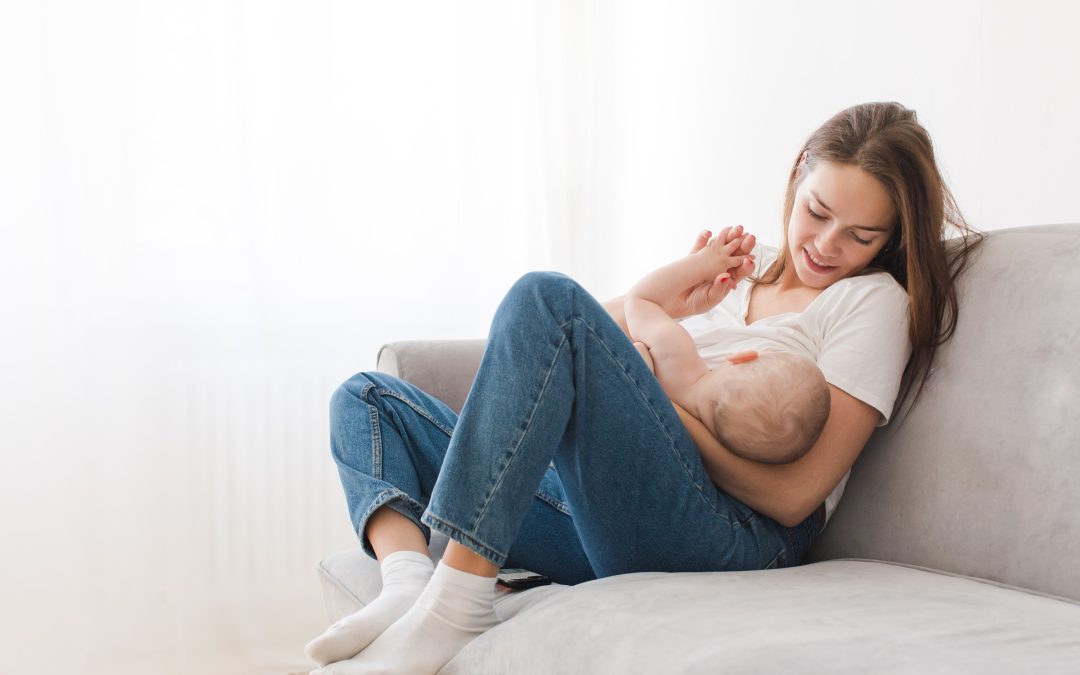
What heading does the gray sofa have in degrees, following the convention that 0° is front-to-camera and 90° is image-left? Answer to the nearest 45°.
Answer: approximately 45°

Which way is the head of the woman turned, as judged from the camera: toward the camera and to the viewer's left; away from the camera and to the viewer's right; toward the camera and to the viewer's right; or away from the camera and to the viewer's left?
toward the camera and to the viewer's left

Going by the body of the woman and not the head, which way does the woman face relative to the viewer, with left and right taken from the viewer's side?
facing the viewer and to the left of the viewer
